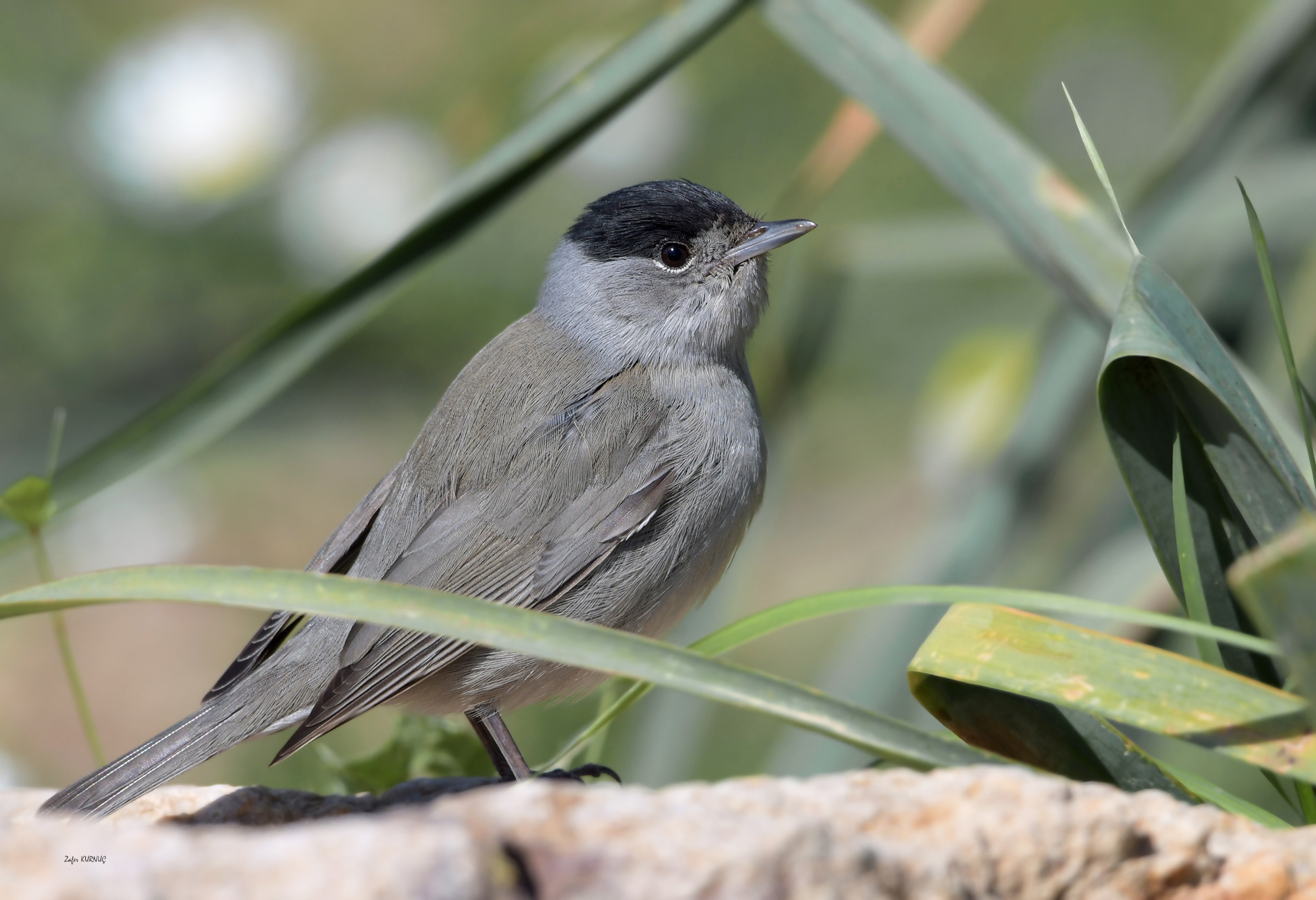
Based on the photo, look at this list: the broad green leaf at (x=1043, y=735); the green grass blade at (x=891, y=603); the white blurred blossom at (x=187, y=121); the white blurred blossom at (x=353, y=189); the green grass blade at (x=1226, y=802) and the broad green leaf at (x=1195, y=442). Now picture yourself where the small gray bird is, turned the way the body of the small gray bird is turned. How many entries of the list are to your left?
2

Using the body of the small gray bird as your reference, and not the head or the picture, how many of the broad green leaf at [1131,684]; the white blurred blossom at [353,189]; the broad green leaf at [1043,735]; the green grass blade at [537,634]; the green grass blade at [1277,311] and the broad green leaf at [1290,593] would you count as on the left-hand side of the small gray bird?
1

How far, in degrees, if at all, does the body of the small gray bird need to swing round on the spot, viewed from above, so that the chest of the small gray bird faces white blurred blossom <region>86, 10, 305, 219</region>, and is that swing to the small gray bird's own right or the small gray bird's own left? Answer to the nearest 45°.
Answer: approximately 90° to the small gray bird's own left

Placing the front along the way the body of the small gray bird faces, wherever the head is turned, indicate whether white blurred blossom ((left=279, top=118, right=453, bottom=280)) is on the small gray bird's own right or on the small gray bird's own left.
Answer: on the small gray bird's own left

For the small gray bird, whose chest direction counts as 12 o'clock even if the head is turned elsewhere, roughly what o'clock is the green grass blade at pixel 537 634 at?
The green grass blade is roughly at 3 o'clock from the small gray bird.

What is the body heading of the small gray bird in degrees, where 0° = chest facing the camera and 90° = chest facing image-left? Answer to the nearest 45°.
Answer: approximately 270°

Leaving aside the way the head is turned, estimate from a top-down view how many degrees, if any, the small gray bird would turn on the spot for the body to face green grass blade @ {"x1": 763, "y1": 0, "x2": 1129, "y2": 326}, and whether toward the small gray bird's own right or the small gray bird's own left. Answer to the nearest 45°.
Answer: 0° — it already faces it

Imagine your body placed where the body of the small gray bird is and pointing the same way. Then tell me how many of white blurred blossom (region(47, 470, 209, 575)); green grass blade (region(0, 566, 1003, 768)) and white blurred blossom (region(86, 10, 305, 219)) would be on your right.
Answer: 1

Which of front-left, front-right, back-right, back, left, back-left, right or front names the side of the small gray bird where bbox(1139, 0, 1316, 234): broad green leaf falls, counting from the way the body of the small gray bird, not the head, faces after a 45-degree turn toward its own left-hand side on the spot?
front-right

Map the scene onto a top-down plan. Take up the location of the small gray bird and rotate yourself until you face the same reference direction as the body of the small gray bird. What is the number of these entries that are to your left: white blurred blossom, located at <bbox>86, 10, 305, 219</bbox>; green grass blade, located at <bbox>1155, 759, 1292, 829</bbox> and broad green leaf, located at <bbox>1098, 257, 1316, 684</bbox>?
1

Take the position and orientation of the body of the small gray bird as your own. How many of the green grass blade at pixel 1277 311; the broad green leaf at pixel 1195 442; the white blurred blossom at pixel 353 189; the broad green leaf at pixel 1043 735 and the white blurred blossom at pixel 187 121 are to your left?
2
